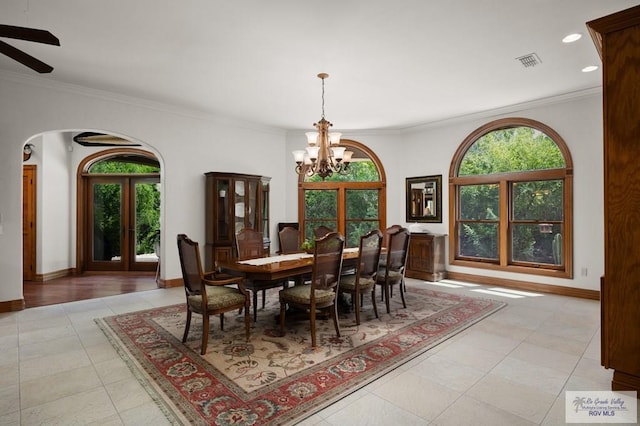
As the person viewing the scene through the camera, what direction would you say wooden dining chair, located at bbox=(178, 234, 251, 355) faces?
facing away from the viewer and to the right of the viewer

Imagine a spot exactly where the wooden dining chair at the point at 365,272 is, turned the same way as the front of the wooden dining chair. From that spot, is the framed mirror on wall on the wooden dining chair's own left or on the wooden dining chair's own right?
on the wooden dining chair's own right

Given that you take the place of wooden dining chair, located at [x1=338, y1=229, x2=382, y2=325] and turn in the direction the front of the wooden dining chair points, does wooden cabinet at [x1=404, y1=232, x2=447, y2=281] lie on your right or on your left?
on your right

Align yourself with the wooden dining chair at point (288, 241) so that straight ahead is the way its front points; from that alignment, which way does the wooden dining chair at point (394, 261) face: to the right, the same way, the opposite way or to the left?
the opposite way

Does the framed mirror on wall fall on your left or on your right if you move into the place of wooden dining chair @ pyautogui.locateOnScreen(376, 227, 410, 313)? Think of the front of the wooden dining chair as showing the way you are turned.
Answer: on your right
